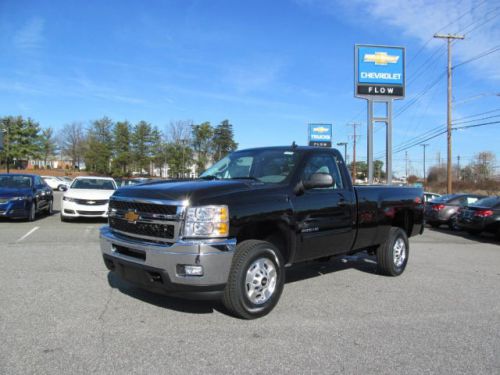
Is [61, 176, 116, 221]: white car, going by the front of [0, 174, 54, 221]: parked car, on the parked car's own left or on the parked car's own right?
on the parked car's own left

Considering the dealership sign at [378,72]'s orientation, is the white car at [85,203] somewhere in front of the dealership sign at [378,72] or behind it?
in front

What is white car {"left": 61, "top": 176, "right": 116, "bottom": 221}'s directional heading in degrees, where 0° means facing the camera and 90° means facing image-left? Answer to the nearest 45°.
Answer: approximately 0°

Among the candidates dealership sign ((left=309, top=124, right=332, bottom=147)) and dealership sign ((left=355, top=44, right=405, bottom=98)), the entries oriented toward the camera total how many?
2

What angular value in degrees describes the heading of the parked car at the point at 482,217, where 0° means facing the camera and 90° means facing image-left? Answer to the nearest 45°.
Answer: approximately 225°

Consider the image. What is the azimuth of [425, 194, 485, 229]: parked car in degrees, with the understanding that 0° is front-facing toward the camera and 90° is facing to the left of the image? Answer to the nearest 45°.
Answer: approximately 225°

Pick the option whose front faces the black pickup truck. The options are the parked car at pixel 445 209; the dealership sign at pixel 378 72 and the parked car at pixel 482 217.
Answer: the dealership sign

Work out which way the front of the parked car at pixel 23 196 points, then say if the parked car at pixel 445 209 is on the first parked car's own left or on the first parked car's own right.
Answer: on the first parked car's own left

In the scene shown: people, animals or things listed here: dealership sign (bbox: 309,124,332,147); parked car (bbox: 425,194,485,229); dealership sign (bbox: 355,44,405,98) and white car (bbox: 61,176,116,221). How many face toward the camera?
3

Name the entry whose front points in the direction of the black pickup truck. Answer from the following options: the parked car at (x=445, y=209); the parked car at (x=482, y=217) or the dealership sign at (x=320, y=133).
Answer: the dealership sign

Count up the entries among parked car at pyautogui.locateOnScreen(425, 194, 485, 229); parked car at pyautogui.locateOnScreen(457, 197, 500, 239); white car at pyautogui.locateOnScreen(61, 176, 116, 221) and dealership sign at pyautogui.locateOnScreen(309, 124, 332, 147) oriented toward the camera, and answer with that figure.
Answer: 2

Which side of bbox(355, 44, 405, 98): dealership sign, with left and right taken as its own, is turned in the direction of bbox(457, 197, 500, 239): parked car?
front

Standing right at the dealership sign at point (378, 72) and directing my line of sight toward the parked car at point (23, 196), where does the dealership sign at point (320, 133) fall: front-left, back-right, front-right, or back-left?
back-right

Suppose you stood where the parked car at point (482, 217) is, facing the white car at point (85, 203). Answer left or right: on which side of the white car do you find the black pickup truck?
left
